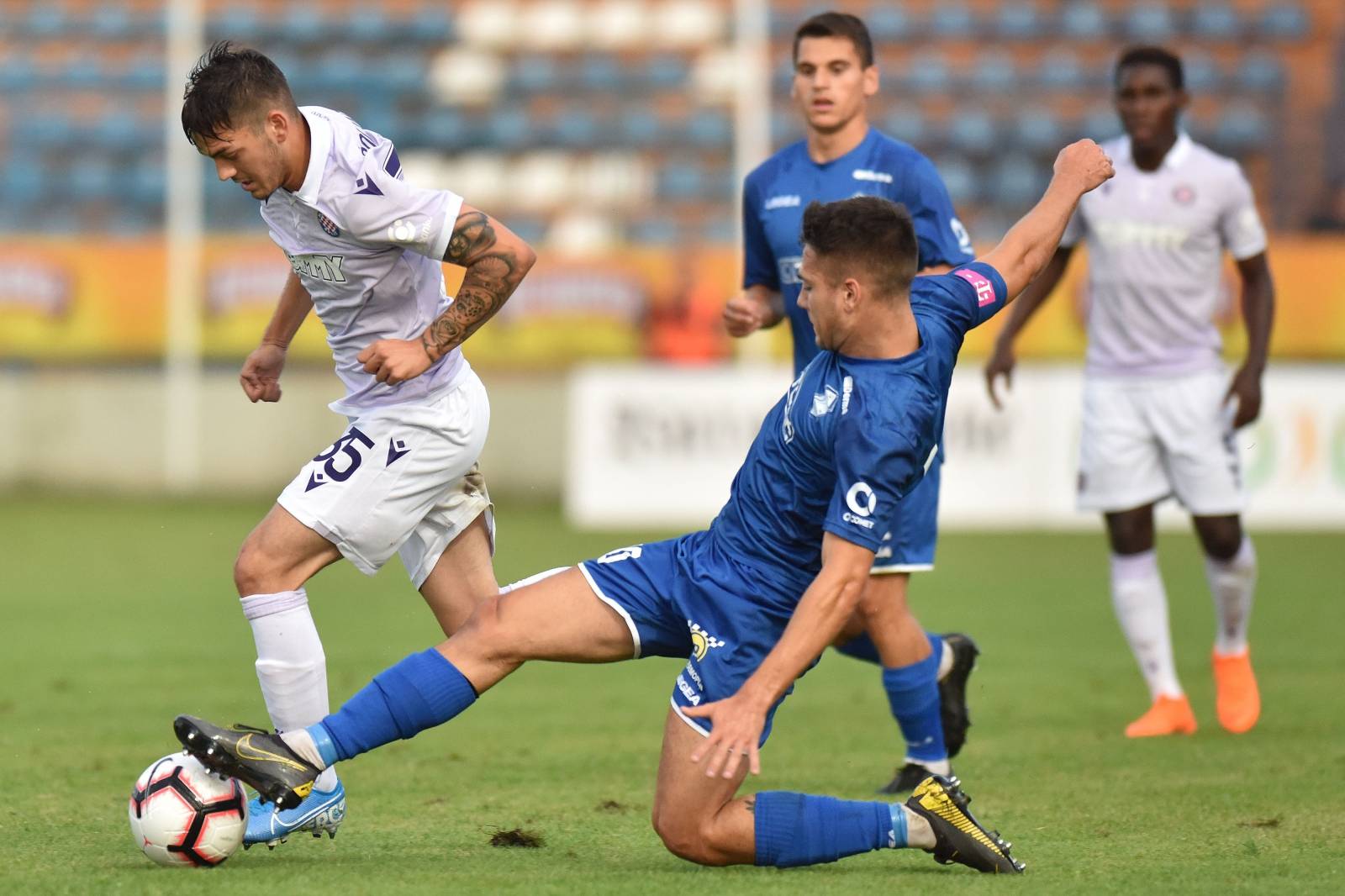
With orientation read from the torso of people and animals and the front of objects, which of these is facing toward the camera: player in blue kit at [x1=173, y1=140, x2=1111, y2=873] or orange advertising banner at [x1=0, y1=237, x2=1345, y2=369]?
the orange advertising banner

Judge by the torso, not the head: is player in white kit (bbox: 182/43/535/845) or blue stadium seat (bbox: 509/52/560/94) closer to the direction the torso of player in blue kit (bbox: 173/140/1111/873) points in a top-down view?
the player in white kit

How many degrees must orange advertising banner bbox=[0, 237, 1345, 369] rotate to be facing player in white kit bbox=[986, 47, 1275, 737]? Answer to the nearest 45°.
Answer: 0° — it already faces them

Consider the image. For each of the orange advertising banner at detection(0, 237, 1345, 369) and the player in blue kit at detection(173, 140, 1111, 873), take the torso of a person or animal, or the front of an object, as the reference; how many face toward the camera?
1

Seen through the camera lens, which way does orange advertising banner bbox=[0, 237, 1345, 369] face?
facing the viewer

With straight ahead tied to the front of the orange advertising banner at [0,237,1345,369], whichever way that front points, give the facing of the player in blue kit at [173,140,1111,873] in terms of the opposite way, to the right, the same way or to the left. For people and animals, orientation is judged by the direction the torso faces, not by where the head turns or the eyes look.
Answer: to the right

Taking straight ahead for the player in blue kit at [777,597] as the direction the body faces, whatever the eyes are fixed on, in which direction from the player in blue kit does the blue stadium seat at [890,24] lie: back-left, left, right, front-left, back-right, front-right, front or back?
right

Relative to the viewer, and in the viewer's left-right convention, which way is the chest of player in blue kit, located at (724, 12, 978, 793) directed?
facing the viewer and to the left of the viewer

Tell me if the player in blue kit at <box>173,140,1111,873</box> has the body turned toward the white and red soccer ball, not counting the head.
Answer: yes

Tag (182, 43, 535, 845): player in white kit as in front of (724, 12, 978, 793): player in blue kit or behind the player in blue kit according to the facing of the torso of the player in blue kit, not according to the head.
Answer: in front

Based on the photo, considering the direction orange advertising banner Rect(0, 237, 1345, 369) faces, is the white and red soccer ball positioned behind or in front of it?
in front

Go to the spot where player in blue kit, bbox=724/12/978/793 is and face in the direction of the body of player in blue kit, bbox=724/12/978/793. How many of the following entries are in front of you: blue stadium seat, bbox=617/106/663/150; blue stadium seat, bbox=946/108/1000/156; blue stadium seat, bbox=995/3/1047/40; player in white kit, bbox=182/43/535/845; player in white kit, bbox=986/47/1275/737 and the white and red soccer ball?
2

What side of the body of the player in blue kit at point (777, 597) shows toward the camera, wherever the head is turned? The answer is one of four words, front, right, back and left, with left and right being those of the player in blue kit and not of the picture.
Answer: left

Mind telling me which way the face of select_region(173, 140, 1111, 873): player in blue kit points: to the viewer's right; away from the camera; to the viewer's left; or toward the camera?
to the viewer's left

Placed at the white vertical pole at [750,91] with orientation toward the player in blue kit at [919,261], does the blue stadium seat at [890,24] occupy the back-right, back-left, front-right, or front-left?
back-left
